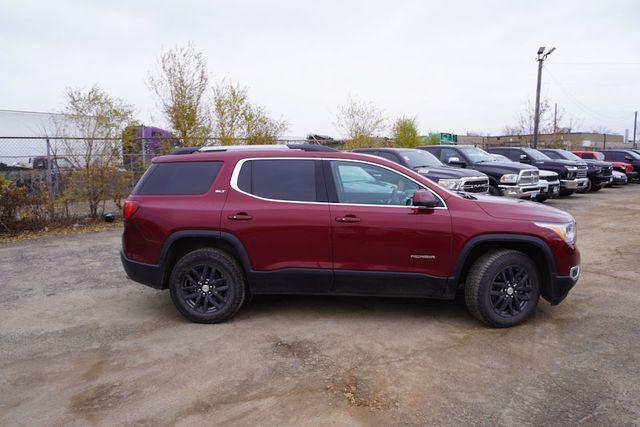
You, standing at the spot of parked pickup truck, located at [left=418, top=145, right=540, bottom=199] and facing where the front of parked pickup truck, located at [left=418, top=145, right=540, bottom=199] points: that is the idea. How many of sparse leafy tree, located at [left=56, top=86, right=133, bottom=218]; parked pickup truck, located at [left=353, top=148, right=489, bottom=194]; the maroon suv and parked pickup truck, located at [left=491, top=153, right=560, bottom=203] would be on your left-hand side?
1

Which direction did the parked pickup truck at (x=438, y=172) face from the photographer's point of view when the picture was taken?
facing the viewer and to the right of the viewer

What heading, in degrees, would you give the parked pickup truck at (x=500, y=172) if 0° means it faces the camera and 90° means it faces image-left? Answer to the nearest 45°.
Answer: approximately 315°

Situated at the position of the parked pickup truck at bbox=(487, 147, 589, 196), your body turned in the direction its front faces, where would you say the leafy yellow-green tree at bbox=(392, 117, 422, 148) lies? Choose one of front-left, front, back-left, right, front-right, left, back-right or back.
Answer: back

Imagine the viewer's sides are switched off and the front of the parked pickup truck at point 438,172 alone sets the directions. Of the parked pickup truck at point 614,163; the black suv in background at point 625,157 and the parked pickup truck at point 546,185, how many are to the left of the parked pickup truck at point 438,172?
3

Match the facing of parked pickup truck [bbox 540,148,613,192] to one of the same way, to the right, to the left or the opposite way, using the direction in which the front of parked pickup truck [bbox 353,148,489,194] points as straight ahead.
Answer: the same way

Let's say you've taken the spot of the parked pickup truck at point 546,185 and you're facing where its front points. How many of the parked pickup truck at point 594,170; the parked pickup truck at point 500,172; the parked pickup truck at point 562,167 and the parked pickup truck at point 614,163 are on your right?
1

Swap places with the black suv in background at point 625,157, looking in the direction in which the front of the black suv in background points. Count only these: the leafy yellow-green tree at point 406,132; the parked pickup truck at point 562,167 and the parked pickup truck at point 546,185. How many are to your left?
0

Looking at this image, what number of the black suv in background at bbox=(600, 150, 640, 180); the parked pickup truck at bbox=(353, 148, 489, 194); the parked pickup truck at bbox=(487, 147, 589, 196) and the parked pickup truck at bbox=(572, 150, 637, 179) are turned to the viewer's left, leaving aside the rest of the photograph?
0

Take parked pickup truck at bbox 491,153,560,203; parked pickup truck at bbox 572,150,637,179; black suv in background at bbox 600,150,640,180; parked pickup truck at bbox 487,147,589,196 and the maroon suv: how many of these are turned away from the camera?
0

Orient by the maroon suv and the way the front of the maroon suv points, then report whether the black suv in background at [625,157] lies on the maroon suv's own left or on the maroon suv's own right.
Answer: on the maroon suv's own left

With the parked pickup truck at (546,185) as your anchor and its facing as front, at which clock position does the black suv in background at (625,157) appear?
The black suv in background is roughly at 8 o'clock from the parked pickup truck.

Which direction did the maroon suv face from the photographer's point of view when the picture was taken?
facing to the right of the viewer

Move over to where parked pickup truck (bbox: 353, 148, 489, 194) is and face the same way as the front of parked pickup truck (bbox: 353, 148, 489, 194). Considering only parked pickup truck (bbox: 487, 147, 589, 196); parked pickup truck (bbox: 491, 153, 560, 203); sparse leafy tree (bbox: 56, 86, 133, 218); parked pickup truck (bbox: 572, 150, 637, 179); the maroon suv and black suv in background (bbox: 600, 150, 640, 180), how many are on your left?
4

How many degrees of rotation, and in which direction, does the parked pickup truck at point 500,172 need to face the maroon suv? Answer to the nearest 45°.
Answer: approximately 45° to its right

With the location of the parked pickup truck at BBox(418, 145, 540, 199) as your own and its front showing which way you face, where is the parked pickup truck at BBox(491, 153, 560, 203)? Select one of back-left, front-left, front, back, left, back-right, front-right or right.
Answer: left

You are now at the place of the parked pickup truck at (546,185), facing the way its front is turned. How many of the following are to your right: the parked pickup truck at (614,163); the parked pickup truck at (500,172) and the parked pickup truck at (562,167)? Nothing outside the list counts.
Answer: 1

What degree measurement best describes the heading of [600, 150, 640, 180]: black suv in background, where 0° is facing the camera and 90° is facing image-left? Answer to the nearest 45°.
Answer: approximately 315°

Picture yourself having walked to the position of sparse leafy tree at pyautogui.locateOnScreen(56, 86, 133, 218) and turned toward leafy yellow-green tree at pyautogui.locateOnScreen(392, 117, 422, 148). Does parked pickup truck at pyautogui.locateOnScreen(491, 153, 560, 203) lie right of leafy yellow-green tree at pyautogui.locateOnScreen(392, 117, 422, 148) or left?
right
